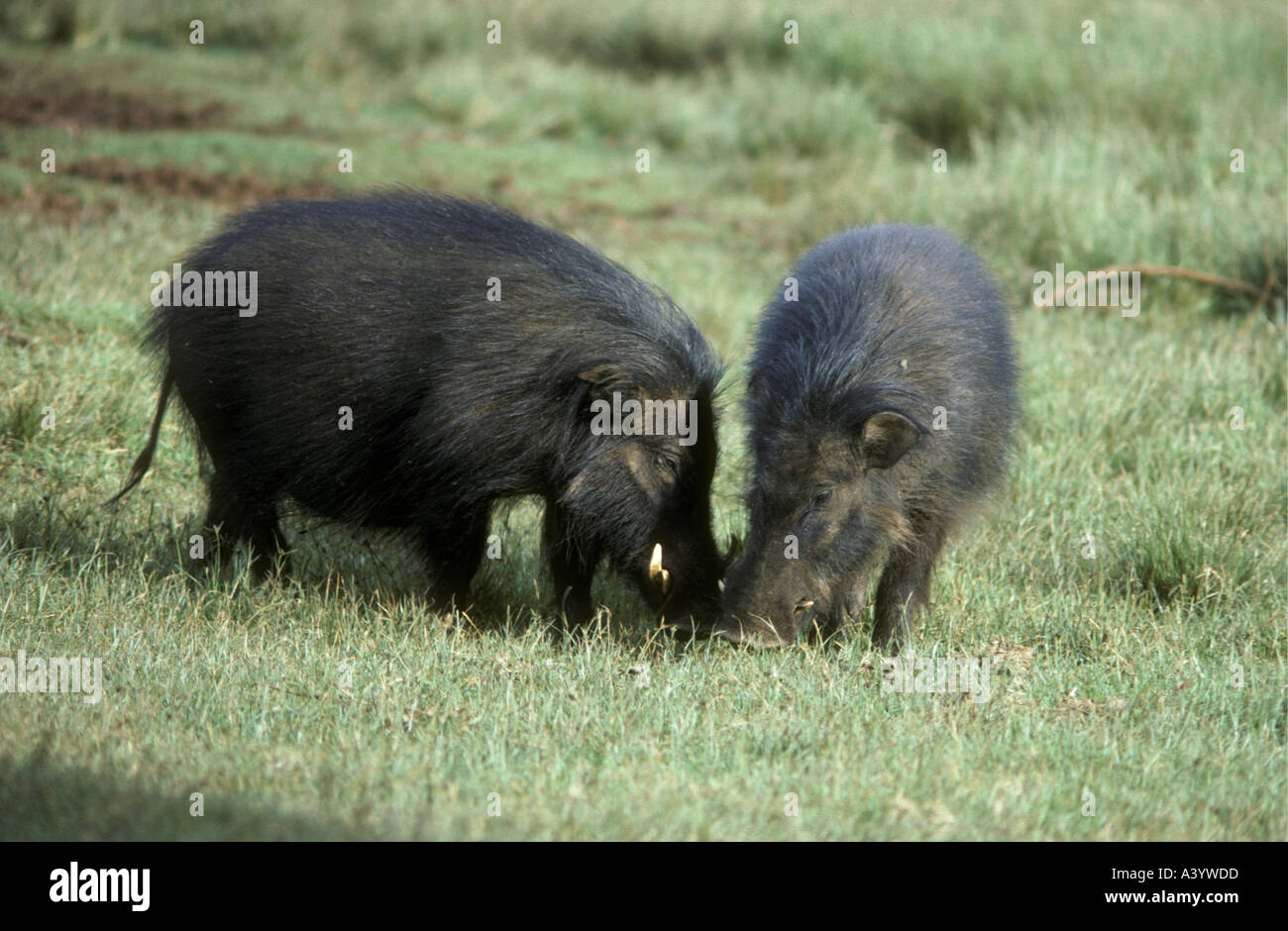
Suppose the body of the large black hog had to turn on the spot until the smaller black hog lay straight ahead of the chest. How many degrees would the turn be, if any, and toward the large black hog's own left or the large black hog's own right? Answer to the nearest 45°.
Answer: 0° — it already faces it

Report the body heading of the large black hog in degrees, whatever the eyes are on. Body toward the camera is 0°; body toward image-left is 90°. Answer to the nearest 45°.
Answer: approximately 270°

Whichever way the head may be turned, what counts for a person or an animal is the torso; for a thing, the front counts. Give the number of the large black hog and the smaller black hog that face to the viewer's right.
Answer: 1

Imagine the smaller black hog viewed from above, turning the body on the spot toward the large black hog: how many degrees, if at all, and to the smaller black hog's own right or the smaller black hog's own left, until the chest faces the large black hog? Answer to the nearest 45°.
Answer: approximately 45° to the smaller black hog's own right

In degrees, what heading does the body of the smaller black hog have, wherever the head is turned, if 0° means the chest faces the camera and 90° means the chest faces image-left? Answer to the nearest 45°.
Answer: approximately 45°

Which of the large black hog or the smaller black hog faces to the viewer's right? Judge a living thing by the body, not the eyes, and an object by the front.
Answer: the large black hog
